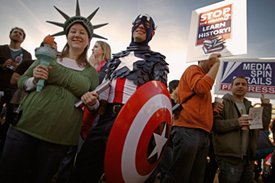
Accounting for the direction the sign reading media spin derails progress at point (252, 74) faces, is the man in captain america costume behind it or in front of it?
in front

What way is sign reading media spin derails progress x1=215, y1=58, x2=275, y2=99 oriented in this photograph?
toward the camera

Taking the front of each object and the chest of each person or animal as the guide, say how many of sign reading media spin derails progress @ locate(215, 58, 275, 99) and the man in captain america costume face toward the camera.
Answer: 2

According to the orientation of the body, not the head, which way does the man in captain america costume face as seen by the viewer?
toward the camera

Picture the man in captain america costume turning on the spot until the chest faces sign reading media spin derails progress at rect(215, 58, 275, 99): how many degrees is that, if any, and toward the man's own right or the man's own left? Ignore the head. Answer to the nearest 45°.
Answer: approximately 135° to the man's own left
